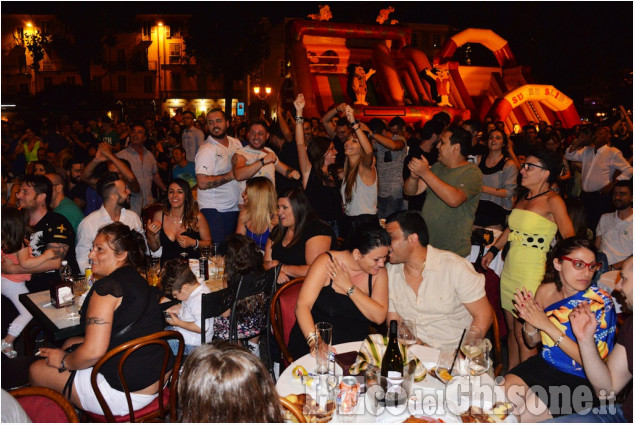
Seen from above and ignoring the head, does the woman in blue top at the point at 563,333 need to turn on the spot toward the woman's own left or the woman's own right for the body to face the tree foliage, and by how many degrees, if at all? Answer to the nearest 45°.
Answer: approximately 90° to the woman's own right

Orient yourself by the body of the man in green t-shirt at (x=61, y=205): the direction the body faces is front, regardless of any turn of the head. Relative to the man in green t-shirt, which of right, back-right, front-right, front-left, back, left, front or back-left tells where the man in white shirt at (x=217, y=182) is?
back

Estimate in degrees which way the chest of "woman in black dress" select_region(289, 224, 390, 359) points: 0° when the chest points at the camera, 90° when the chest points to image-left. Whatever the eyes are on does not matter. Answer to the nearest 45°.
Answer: approximately 315°

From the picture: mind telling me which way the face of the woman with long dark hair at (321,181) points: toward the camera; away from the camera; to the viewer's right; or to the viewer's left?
to the viewer's right

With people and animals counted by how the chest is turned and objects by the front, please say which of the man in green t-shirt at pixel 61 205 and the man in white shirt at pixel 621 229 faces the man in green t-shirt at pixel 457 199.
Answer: the man in white shirt
